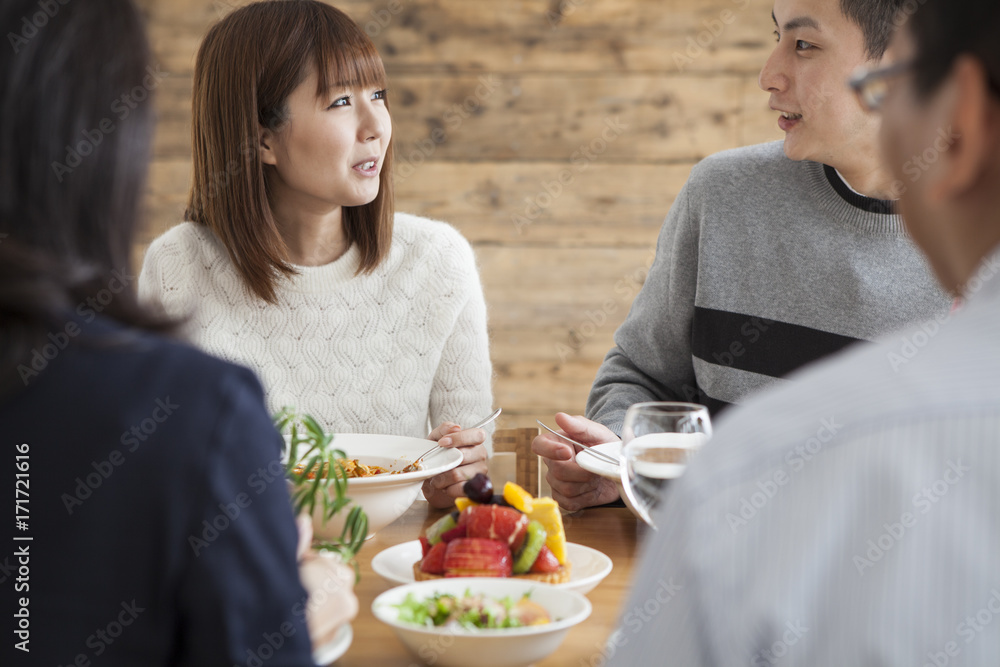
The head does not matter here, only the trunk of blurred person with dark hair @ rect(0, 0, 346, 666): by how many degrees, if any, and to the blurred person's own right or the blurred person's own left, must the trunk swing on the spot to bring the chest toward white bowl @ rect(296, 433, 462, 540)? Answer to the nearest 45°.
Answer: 0° — they already face it

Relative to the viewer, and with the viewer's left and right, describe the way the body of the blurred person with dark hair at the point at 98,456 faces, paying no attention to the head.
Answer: facing away from the viewer and to the right of the viewer

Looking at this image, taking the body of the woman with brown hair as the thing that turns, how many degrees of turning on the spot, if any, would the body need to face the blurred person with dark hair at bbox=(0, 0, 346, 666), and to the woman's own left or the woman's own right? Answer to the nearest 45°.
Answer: approximately 45° to the woman's own right

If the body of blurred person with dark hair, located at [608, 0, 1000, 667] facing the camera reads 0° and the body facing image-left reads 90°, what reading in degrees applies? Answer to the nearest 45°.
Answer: approximately 135°

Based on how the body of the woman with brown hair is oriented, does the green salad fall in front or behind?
in front

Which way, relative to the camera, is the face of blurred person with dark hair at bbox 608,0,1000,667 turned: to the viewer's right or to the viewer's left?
to the viewer's left

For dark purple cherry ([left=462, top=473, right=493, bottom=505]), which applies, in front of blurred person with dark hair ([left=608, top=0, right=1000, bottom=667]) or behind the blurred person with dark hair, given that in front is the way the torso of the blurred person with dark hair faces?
in front

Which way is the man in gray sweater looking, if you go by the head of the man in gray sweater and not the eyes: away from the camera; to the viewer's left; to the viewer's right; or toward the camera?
to the viewer's left

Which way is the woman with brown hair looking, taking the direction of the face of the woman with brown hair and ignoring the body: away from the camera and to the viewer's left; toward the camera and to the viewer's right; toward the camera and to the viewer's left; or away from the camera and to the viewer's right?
toward the camera and to the viewer's right
